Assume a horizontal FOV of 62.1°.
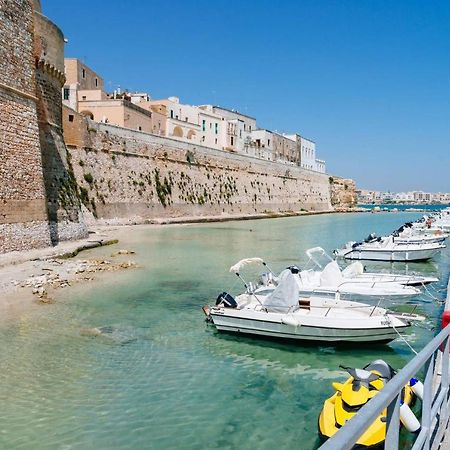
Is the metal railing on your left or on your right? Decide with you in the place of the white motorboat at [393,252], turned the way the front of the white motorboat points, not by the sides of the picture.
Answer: on your right

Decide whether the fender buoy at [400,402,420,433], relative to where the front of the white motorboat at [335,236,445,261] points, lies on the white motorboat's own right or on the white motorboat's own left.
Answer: on the white motorboat's own right

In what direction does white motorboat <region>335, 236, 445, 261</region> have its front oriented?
to the viewer's right

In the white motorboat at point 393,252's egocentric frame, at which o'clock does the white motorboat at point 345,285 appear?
the white motorboat at point 345,285 is roughly at 3 o'clock from the white motorboat at point 393,252.
